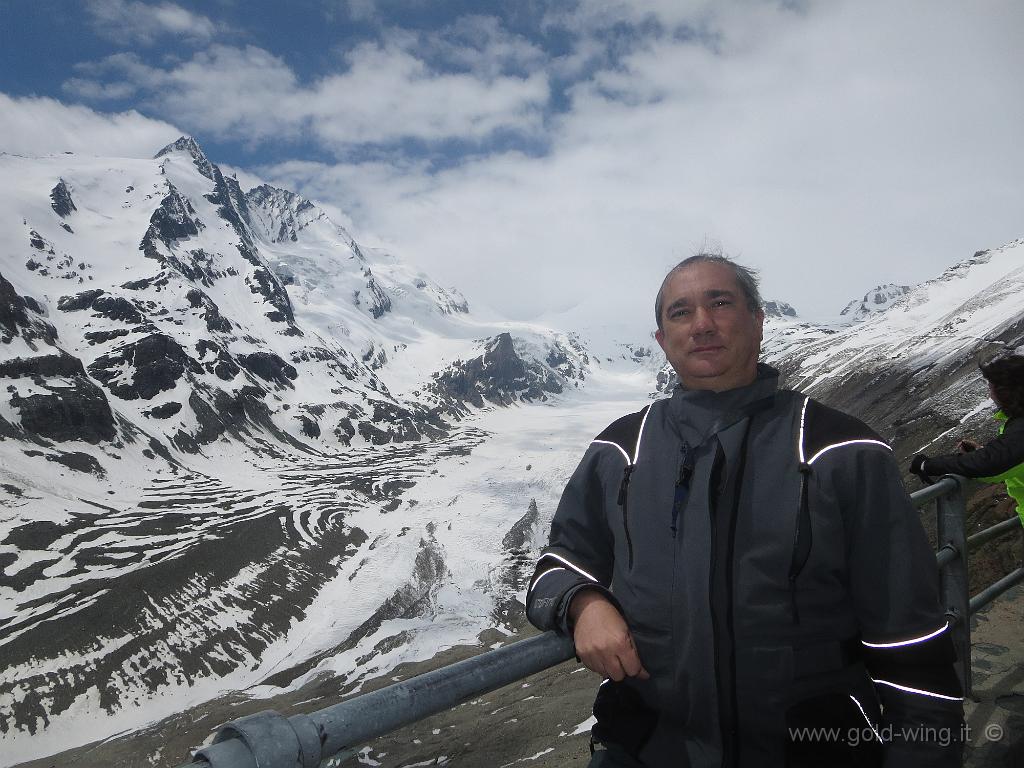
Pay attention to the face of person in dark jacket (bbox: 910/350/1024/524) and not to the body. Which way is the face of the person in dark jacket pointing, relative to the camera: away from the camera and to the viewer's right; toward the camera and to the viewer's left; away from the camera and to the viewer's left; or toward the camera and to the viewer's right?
away from the camera and to the viewer's left

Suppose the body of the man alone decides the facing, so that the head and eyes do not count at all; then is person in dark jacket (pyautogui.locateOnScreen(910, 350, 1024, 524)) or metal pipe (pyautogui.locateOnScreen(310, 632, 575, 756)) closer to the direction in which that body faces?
the metal pipe

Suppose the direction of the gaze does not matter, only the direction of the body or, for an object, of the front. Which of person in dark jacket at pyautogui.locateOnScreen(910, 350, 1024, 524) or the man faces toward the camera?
the man

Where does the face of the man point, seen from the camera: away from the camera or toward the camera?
toward the camera

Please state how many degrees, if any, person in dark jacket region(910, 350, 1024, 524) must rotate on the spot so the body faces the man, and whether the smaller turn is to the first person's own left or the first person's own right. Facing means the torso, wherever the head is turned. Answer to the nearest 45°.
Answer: approximately 90° to the first person's own left

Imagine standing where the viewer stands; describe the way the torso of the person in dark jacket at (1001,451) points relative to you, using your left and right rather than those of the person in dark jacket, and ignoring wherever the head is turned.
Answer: facing to the left of the viewer

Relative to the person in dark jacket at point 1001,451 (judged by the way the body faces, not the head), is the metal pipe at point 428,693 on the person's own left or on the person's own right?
on the person's own left

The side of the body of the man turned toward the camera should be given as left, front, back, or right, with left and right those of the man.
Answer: front

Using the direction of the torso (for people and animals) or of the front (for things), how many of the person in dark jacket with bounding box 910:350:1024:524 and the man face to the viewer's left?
1

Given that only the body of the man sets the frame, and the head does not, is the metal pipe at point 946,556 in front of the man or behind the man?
behind

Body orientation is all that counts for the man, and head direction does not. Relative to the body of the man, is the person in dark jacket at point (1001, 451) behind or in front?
behind
